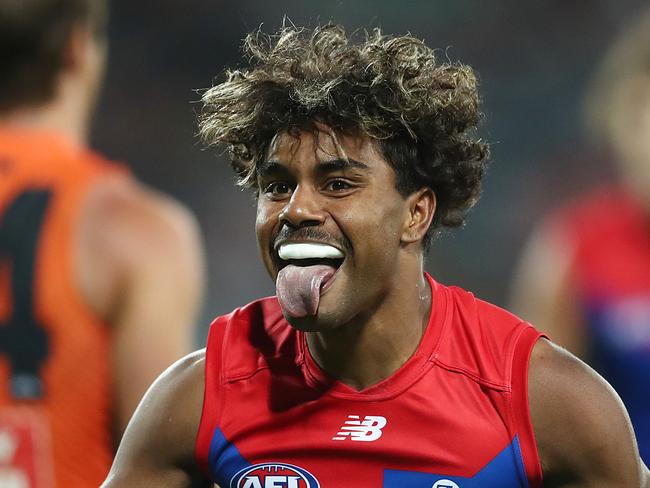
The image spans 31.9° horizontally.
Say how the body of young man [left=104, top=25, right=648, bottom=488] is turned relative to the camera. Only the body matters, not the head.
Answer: toward the camera

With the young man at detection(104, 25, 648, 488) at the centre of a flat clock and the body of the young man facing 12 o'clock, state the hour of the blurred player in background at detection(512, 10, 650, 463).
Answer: The blurred player in background is roughly at 7 o'clock from the young man.

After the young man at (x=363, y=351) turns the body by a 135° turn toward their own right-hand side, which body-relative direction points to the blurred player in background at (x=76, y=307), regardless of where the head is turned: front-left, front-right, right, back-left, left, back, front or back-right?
front
